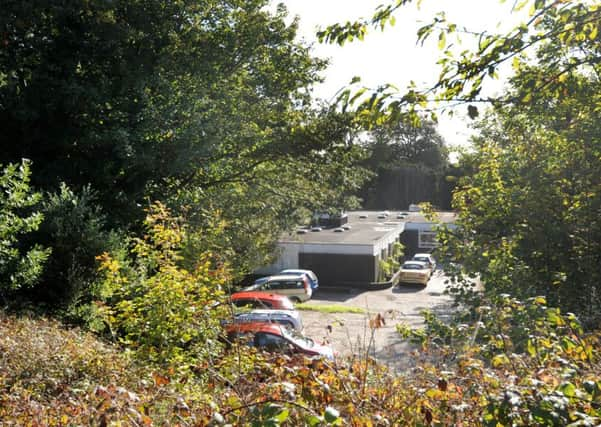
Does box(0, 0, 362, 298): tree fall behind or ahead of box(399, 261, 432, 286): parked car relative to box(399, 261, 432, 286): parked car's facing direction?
behind

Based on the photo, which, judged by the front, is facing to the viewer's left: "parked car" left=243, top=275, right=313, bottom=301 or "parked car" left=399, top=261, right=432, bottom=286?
"parked car" left=243, top=275, right=313, bottom=301

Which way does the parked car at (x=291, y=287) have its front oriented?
to the viewer's left

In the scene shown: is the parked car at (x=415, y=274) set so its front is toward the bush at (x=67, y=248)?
no

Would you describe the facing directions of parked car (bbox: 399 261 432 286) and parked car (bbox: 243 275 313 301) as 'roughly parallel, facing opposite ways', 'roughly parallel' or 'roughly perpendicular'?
roughly perpendicular

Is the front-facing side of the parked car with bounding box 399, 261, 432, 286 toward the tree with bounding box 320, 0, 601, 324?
no

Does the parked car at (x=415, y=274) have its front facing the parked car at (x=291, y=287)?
no
